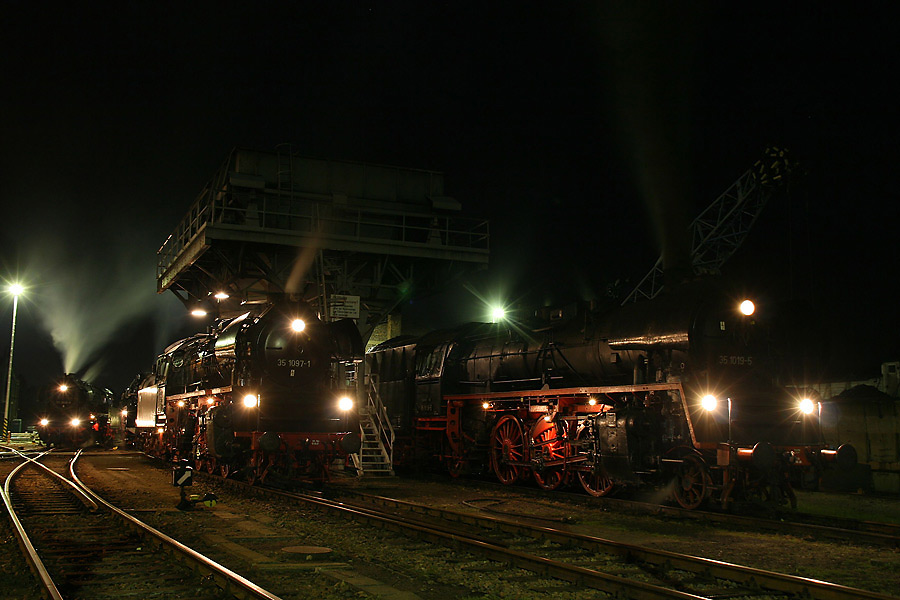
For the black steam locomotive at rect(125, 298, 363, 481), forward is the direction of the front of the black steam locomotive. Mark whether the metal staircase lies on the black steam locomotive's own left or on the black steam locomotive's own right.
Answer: on the black steam locomotive's own left

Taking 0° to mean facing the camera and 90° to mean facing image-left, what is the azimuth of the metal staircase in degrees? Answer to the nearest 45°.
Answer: approximately 0°

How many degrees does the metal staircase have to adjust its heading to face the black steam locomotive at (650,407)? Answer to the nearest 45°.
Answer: approximately 45° to its left

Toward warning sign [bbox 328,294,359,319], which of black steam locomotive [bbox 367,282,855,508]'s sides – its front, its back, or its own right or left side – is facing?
back

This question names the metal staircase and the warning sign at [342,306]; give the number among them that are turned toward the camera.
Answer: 2

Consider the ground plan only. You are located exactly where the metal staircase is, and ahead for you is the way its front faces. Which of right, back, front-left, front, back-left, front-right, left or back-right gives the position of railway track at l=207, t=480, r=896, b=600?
front

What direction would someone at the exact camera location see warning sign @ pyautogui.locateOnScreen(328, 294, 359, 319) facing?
facing the viewer

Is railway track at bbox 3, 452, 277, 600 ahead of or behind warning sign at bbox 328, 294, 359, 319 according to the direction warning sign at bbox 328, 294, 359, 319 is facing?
ahead

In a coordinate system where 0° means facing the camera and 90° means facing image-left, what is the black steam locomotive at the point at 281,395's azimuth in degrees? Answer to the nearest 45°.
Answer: approximately 315°

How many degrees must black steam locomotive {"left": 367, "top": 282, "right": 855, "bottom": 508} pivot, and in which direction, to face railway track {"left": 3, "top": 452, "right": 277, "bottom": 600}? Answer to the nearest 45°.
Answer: approximately 90° to its right

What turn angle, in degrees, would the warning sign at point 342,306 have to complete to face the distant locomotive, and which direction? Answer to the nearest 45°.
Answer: approximately 135° to its right

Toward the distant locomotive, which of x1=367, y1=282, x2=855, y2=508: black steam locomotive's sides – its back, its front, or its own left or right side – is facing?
back

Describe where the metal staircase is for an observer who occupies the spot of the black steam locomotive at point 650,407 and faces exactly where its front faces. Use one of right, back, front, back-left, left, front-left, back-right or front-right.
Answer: back
